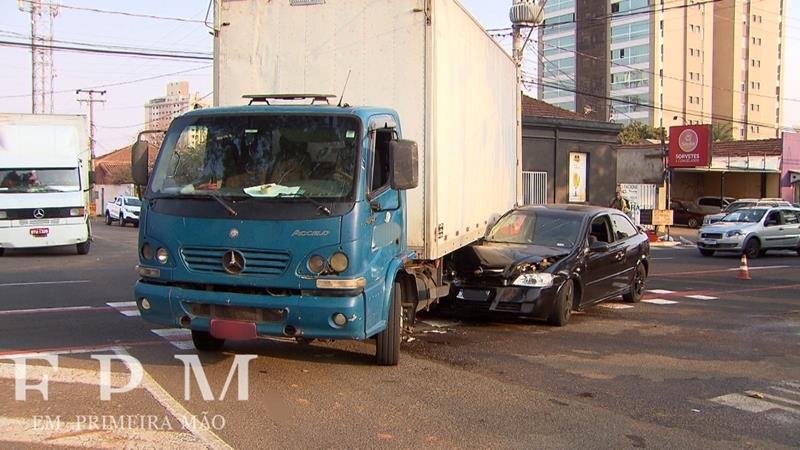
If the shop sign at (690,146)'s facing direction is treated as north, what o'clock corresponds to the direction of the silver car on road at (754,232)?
The silver car on road is roughly at 12 o'clock from the shop sign.

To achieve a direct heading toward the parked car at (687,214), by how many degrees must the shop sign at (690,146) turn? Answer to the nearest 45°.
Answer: approximately 180°

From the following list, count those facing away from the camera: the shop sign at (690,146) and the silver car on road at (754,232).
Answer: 0

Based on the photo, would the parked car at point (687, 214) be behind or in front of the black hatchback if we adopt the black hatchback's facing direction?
behind

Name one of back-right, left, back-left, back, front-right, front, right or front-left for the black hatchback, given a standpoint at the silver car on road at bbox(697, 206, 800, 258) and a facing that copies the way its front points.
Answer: front-left

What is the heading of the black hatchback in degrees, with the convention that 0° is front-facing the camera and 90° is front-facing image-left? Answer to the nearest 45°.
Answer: approximately 45°

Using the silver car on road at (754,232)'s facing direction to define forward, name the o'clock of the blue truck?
The blue truck is roughly at 11 o'clock from the silver car on road.

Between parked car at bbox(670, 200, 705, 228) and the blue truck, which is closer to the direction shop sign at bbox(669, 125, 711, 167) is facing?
the blue truck

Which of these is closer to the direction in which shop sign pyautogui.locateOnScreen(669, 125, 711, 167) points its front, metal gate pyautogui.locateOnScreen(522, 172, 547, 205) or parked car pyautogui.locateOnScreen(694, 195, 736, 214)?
the metal gate

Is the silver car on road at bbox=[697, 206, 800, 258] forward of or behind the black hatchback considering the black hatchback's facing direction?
behind

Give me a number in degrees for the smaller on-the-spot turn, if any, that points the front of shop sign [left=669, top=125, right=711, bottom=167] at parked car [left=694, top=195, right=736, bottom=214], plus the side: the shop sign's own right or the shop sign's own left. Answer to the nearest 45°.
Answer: approximately 180°
